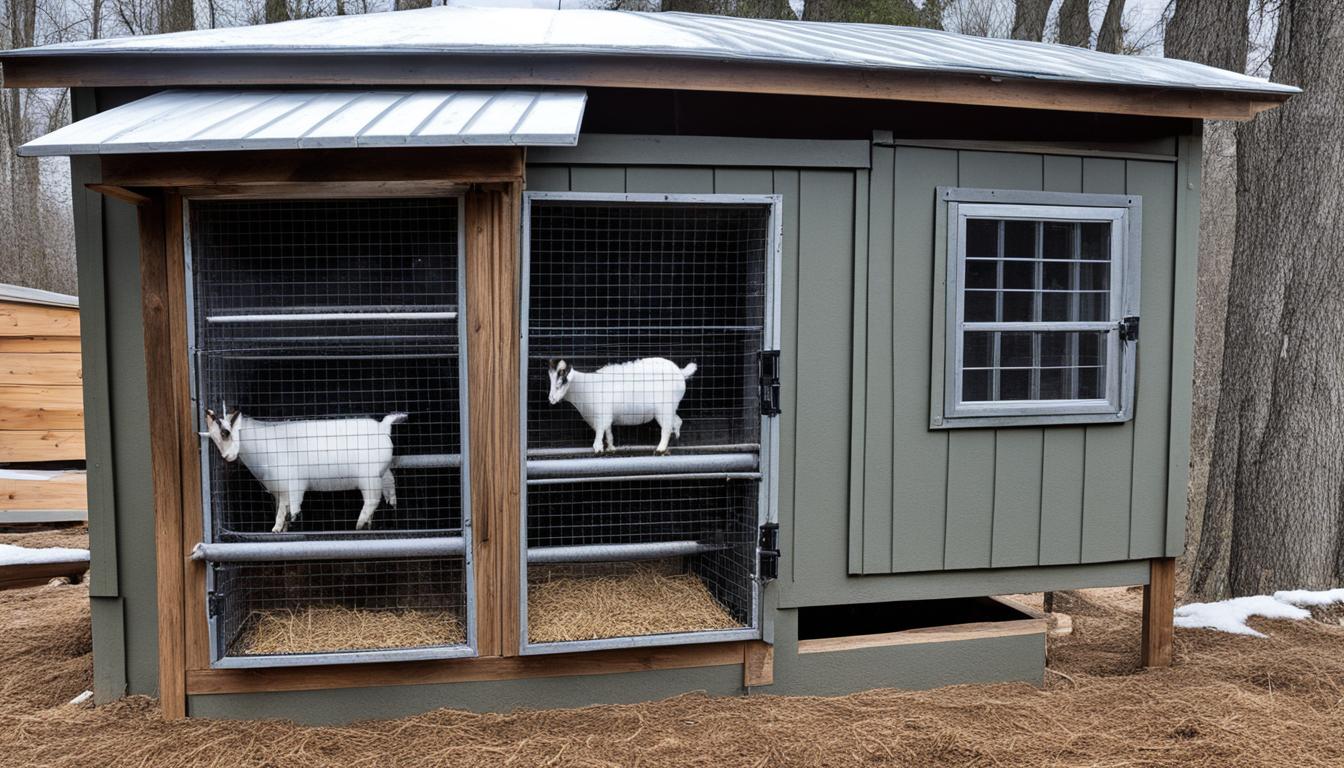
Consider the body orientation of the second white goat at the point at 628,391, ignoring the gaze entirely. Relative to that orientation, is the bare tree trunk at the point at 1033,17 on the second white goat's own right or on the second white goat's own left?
on the second white goat's own right

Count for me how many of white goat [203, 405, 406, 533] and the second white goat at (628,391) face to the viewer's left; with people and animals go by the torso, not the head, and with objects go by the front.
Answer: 2

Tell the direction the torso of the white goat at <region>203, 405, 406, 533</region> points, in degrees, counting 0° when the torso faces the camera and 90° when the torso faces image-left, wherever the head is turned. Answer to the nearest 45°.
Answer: approximately 90°

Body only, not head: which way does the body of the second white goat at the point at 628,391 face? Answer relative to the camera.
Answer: to the viewer's left

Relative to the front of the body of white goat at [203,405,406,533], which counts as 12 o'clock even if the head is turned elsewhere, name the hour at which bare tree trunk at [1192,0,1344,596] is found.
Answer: The bare tree trunk is roughly at 6 o'clock from the white goat.

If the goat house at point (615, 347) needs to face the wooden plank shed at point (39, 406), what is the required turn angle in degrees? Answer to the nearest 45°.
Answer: approximately 135° to its right
